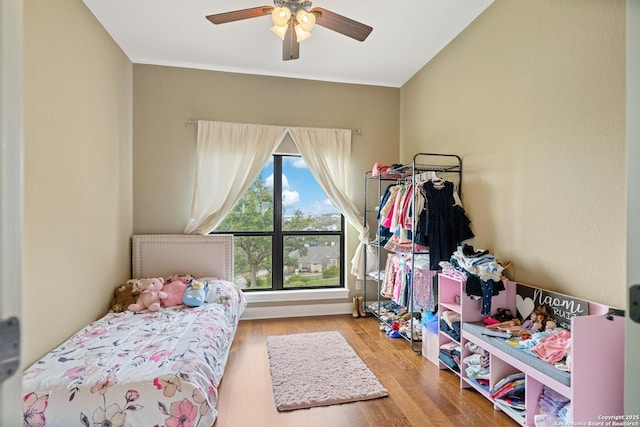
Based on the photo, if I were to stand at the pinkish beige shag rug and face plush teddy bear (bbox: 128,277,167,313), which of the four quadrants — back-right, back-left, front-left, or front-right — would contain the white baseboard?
front-right

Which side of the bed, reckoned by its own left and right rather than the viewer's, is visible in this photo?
front

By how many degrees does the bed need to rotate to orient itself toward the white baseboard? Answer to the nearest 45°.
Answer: approximately 135° to its left

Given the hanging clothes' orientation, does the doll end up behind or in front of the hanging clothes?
in front

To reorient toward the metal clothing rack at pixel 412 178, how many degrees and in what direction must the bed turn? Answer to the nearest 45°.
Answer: approximately 90° to its left

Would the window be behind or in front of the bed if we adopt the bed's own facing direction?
behind

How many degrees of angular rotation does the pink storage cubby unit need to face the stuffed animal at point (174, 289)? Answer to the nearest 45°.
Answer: approximately 45° to its right

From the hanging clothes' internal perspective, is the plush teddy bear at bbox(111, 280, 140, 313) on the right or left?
on its right

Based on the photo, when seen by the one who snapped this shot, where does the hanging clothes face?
facing the viewer

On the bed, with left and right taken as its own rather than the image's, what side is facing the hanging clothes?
left

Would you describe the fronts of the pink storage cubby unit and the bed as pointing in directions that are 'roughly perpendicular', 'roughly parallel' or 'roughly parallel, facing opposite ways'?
roughly perpendicular

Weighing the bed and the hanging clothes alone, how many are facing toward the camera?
2

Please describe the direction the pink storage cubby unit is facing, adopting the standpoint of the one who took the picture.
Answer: facing the viewer and to the left of the viewer
